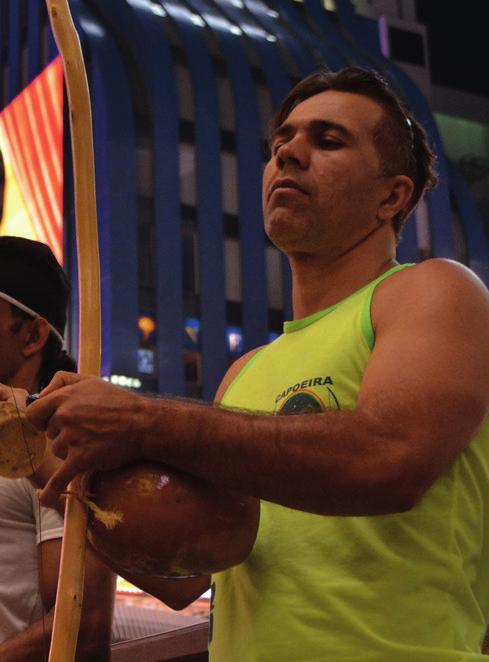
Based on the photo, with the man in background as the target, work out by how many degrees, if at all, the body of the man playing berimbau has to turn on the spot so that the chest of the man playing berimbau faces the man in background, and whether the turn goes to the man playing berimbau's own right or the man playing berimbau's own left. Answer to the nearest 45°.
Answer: approximately 90° to the man playing berimbau's own right

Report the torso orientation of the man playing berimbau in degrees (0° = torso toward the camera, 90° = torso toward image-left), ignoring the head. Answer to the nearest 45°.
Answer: approximately 45°
